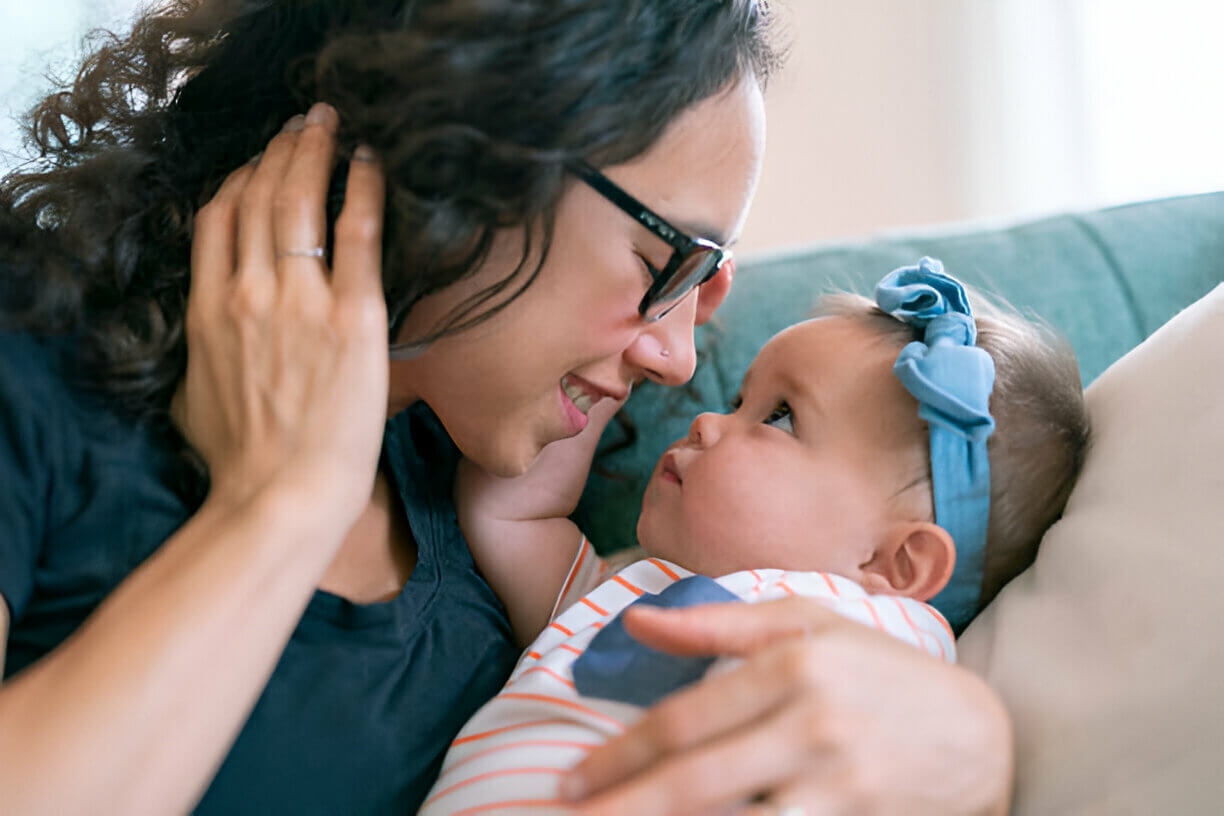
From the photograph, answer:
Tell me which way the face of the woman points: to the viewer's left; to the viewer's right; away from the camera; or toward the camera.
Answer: to the viewer's right

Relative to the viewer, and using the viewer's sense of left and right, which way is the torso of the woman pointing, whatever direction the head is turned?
facing the viewer and to the right of the viewer

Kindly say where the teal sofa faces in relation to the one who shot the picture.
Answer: facing the viewer and to the left of the viewer
